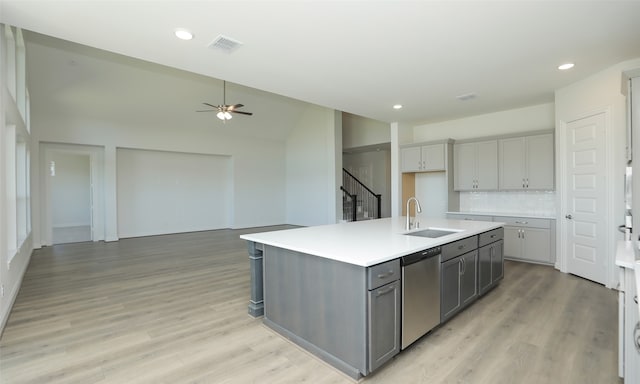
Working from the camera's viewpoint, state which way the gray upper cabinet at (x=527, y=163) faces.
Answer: facing the viewer

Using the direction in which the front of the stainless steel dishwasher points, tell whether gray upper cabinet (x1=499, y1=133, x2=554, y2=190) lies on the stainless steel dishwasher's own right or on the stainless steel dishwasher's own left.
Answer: on the stainless steel dishwasher's own left

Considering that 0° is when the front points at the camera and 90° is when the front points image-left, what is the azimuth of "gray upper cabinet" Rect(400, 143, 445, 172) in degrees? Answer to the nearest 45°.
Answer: approximately 45°

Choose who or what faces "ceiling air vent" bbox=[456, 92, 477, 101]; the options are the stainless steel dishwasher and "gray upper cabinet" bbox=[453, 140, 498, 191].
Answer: the gray upper cabinet

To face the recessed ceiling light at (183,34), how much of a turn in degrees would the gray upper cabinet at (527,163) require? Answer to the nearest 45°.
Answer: approximately 45° to its right

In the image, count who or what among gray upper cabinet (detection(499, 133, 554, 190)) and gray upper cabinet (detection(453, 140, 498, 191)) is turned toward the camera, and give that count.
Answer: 2

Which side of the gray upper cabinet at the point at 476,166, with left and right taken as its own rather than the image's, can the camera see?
front

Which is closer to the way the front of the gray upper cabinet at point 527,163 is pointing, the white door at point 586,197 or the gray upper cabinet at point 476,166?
the white door

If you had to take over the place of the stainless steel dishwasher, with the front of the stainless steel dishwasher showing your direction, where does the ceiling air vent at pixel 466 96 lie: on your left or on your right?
on your left

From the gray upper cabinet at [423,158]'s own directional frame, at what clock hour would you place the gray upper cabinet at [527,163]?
the gray upper cabinet at [527,163] is roughly at 8 o'clock from the gray upper cabinet at [423,158].

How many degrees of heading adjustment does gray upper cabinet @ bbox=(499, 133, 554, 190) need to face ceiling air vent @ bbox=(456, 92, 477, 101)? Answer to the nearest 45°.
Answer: approximately 45° to its right

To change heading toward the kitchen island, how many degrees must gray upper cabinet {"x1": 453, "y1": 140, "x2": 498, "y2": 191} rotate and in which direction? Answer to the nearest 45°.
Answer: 0° — it already faces it

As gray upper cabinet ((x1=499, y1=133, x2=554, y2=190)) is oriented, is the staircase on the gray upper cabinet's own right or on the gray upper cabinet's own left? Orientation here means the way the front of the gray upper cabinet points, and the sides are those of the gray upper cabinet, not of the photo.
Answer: on the gray upper cabinet's own right
